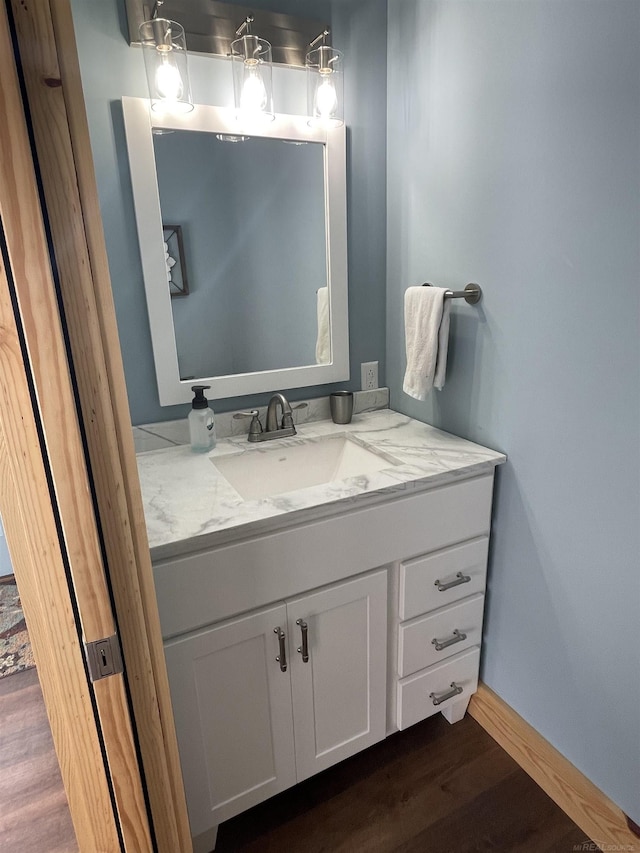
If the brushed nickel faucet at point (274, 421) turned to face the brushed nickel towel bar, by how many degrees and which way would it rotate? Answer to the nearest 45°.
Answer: approximately 45° to its left

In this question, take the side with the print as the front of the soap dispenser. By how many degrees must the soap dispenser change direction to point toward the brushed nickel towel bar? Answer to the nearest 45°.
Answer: approximately 45° to its left

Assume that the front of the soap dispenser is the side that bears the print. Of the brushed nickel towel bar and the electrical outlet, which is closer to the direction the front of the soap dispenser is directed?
the brushed nickel towel bar

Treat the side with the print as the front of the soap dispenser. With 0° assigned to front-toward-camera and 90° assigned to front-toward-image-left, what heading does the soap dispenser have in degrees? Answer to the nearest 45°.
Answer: approximately 315°
